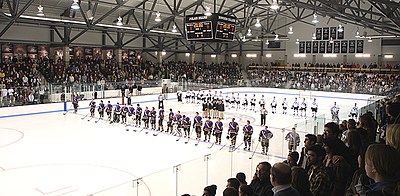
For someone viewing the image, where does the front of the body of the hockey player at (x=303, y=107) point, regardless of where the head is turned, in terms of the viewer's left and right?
facing the viewer and to the left of the viewer

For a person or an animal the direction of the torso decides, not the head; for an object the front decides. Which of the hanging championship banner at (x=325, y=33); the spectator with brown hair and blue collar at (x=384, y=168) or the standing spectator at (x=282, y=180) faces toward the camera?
the hanging championship banner

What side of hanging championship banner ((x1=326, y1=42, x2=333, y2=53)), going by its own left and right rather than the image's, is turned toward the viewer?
front

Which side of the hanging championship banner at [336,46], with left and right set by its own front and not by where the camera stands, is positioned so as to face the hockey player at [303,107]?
front

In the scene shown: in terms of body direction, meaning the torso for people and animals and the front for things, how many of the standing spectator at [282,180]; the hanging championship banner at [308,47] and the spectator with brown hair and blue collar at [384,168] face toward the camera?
1

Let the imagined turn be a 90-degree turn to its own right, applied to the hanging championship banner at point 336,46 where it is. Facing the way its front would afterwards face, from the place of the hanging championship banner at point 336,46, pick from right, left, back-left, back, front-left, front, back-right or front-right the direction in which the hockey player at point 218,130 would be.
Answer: left

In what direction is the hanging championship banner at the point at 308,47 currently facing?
toward the camera

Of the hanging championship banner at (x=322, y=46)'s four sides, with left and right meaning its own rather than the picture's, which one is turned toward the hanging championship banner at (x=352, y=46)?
left

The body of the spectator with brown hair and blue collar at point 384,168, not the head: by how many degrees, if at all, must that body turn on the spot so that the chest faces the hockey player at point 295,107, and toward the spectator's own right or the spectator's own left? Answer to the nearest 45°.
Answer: approximately 45° to the spectator's own right

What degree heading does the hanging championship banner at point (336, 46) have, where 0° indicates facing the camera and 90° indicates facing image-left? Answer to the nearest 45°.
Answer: approximately 0°

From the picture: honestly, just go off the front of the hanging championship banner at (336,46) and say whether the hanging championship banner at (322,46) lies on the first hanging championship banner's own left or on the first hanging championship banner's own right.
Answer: on the first hanging championship banner's own right

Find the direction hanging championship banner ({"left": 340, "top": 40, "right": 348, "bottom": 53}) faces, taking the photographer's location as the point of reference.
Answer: facing the viewer

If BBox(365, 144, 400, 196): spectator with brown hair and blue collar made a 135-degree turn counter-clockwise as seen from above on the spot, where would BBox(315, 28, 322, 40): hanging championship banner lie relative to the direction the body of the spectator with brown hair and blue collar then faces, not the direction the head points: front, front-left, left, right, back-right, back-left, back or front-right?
back

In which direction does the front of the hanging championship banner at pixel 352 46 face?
toward the camera

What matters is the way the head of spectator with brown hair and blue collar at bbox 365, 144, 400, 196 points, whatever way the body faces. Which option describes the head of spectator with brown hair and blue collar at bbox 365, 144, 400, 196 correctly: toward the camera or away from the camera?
away from the camera
